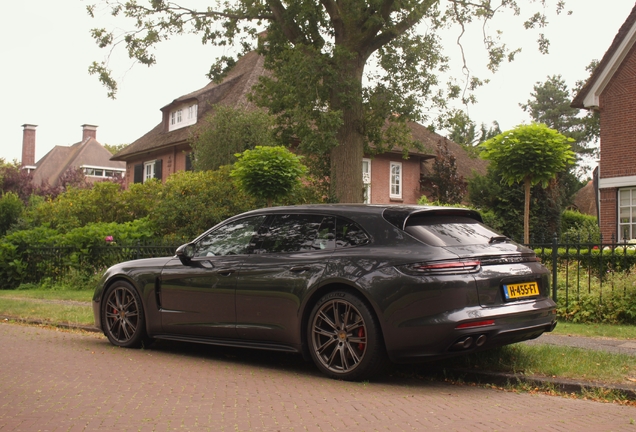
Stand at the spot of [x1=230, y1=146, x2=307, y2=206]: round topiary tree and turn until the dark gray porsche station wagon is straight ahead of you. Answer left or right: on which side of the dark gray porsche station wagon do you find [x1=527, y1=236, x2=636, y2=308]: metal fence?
left

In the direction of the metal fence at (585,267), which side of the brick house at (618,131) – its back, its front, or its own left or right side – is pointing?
front

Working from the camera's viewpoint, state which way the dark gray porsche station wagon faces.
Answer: facing away from the viewer and to the left of the viewer

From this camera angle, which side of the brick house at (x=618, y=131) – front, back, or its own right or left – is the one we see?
front

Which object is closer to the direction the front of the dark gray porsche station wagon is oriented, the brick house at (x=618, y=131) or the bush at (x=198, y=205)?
the bush

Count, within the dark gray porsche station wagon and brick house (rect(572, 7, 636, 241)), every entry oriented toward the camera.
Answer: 1

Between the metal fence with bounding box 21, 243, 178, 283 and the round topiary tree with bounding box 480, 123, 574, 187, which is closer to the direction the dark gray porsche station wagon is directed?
the metal fence

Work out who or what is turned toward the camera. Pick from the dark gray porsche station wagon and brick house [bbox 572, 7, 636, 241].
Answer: the brick house

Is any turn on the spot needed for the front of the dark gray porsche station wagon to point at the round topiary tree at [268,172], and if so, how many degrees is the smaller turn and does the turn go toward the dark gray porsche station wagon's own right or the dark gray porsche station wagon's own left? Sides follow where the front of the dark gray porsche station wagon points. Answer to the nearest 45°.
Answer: approximately 45° to the dark gray porsche station wagon's own right

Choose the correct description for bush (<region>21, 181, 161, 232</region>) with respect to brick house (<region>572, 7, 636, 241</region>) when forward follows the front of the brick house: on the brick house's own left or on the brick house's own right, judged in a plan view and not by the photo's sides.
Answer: on the brick house's own right

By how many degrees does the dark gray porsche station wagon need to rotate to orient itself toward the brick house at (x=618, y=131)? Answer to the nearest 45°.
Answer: approximately 90° to its right
